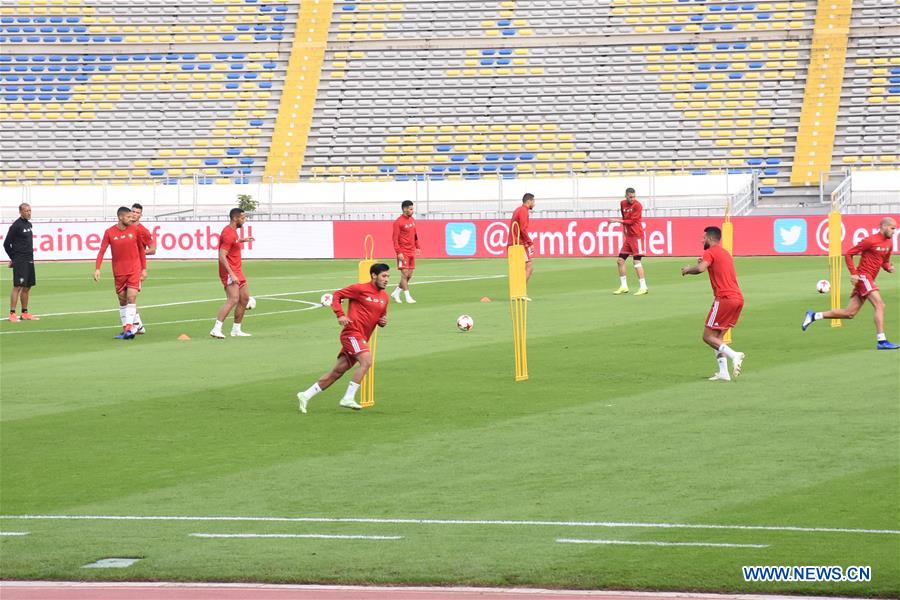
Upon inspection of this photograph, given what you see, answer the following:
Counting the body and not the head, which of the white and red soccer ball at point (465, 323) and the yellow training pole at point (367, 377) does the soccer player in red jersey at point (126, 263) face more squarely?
the yellow training pole

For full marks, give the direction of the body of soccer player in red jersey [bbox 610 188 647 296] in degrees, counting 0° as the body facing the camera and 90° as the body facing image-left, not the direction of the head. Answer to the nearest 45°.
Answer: approximately 45°

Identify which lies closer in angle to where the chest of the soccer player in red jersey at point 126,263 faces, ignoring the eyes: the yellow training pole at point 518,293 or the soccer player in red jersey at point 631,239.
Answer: the yellow training pole

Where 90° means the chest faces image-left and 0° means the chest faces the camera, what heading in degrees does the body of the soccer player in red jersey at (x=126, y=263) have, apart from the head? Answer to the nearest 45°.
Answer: approximately 0°

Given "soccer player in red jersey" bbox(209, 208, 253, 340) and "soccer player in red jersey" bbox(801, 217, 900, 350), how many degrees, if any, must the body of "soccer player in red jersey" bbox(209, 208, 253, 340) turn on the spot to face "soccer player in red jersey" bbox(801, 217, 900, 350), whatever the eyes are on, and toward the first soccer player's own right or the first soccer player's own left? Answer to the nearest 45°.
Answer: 0° — they already face them

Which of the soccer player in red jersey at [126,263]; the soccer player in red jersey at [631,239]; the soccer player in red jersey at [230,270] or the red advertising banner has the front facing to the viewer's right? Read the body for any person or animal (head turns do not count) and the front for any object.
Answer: the soccer player in red jersey at [230,270]

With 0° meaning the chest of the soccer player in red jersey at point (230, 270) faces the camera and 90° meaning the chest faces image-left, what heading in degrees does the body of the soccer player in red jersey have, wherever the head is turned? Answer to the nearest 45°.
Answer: approximately 270°

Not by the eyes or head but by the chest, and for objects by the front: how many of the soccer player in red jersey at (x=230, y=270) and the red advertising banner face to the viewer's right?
1
